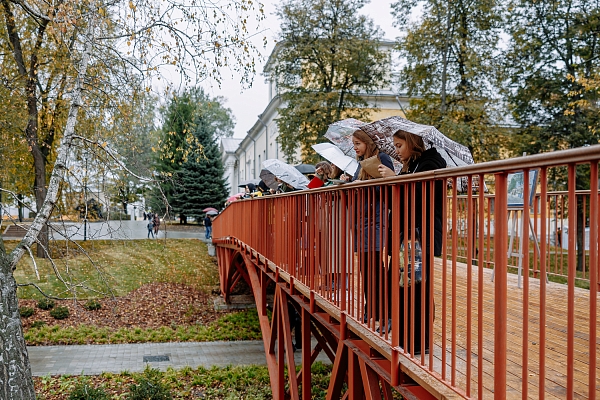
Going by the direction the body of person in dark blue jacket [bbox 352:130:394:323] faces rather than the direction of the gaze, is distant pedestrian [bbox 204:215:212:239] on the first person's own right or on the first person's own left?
on the first person's own right

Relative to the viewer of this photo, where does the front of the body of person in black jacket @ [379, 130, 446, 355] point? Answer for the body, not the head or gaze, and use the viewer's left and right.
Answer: facing to the left of the viewer

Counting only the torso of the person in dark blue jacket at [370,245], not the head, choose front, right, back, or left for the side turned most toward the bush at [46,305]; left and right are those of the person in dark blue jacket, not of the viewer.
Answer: right

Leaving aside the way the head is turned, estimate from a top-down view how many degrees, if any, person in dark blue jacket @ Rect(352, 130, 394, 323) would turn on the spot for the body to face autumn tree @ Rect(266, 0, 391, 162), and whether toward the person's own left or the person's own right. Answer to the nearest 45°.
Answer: approximately 135° to the person's own right

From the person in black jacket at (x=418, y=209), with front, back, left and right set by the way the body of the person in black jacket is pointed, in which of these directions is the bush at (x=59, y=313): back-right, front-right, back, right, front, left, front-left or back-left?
front-right

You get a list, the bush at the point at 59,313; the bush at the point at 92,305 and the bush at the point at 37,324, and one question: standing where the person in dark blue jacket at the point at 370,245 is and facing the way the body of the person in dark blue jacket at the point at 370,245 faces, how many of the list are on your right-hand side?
3

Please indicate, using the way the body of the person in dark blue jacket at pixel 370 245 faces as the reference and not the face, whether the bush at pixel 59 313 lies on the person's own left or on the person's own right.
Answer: on the person's own right

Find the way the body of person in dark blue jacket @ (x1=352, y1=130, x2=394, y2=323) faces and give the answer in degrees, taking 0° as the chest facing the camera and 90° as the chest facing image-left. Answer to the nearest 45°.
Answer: approximately 45°

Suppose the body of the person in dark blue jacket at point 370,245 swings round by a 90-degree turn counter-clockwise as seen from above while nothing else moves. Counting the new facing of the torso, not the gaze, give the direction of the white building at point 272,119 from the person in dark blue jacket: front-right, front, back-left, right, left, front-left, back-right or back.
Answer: back-left
